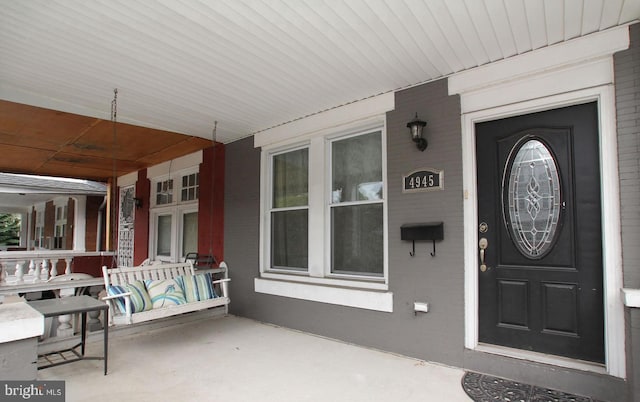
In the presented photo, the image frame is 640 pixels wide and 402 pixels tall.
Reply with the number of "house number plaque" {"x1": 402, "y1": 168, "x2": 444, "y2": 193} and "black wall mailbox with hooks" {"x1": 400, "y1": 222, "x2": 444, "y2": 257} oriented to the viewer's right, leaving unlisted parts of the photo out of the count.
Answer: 0

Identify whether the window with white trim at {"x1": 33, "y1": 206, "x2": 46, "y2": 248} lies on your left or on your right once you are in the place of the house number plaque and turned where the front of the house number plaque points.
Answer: on your right

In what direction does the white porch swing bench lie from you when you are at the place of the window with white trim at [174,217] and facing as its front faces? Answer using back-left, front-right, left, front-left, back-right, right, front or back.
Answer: front-left

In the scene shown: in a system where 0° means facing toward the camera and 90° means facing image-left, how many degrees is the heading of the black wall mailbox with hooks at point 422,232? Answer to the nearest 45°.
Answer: approximately 45°

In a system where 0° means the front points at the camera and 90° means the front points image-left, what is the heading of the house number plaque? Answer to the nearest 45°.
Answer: approximately 45°

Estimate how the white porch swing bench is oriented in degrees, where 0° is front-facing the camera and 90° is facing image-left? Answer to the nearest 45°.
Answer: approximately 315°

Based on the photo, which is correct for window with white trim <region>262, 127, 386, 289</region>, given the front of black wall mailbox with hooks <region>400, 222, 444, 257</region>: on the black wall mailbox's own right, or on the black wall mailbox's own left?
on the black wall mailbox's own right

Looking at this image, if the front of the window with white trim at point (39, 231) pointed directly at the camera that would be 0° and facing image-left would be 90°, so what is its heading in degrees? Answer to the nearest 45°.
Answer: approximately 45°

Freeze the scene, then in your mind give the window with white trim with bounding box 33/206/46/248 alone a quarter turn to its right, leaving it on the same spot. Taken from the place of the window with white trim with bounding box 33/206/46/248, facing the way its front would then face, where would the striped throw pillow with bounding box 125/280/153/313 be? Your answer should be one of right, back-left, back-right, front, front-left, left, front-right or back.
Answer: back-left
